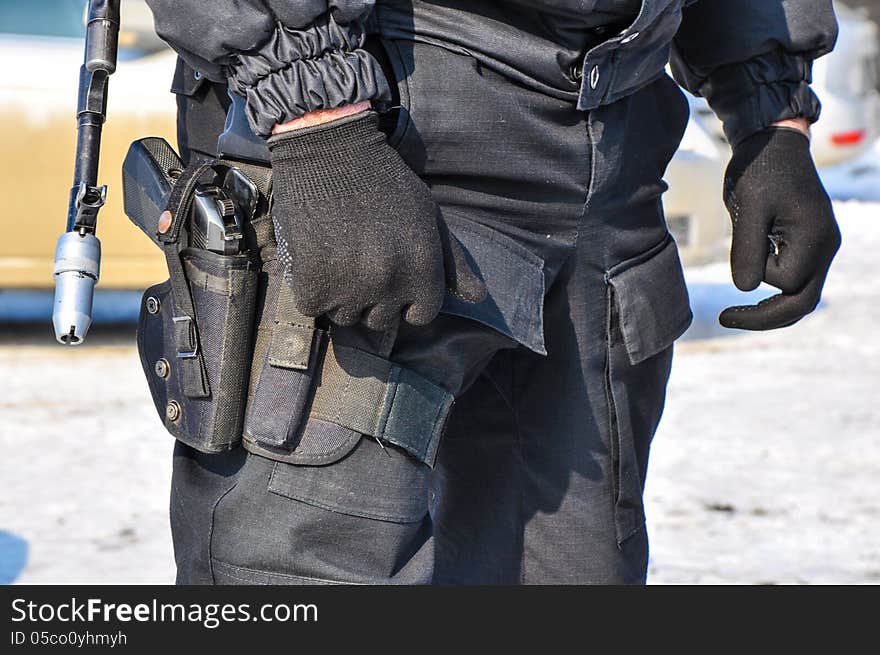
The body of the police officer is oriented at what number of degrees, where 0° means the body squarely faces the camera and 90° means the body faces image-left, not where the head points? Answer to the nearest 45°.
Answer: approximately 315°

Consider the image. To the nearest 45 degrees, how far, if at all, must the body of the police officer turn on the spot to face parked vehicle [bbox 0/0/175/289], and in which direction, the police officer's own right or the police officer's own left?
approximately 180°
